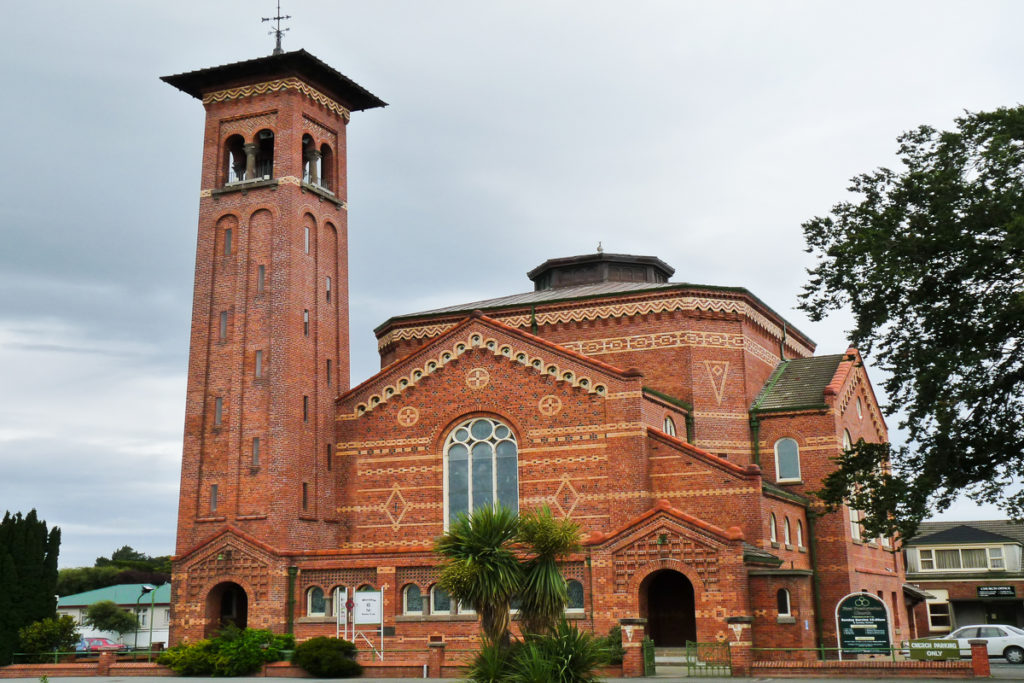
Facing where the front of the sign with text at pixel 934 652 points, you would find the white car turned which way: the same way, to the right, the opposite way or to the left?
to the right

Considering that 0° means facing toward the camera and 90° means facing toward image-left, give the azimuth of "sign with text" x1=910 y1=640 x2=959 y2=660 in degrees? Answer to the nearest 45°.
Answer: approximately 0°

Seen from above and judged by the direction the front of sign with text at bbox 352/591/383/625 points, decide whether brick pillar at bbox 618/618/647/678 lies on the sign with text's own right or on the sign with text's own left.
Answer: on the sign with text's own left

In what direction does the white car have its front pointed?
to the viewer's left

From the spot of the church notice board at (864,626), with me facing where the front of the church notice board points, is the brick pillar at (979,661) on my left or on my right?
on my left

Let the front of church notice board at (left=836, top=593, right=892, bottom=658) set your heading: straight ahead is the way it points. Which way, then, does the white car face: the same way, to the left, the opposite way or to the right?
to the right

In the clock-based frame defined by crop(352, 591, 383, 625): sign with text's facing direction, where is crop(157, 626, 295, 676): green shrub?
The green shrub is roughly at 3 o'clock from the sign with text.
